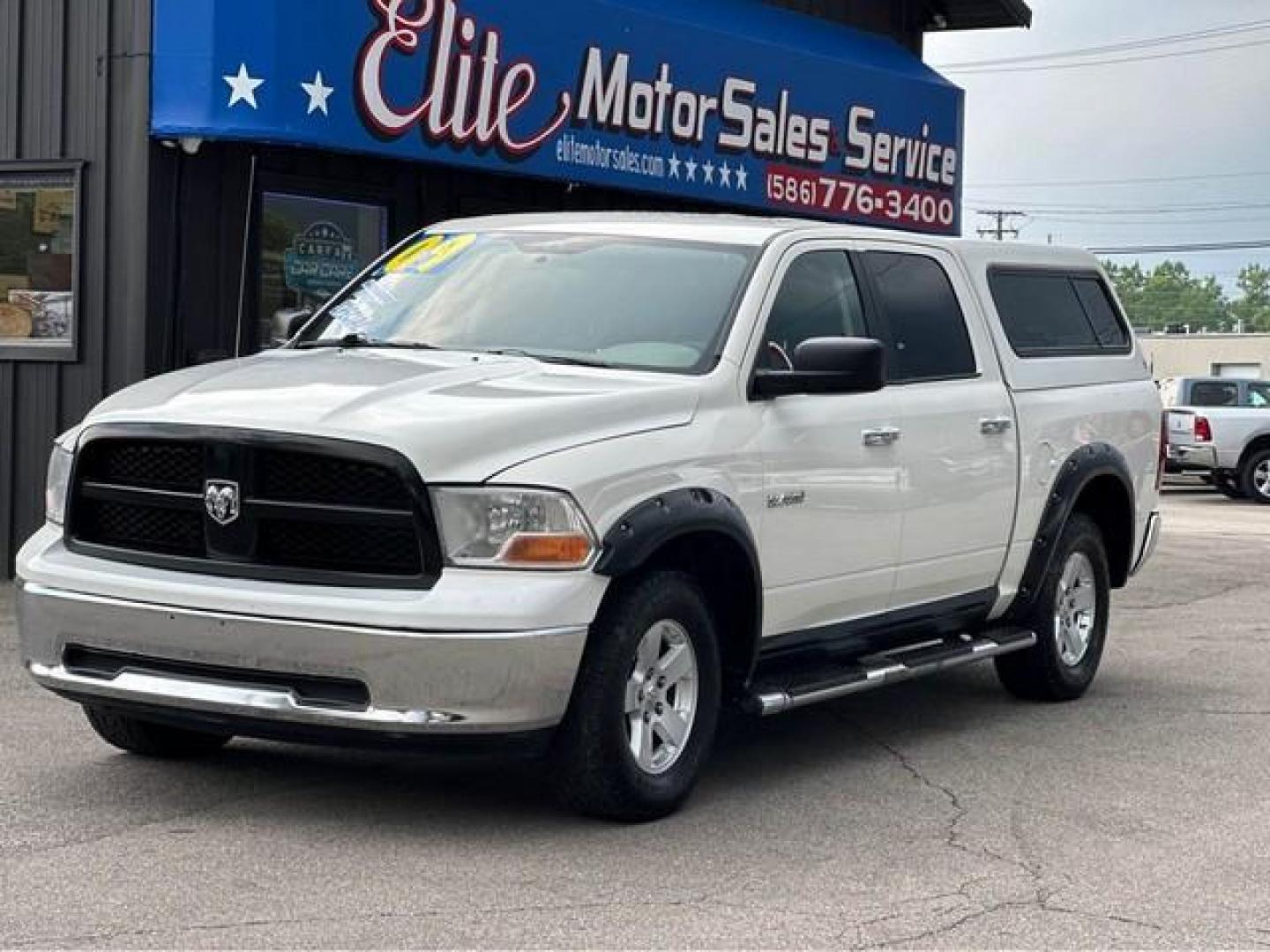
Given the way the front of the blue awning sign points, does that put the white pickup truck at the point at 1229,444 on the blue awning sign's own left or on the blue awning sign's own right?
on the blue awning sign's own left

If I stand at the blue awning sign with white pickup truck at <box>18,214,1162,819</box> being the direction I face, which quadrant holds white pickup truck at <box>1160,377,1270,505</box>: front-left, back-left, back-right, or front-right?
back-left

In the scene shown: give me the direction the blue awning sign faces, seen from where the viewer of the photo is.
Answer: facing the viewer and to the right of the viewer

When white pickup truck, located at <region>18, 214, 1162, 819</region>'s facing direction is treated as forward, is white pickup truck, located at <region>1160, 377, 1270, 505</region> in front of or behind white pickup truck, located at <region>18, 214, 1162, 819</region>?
behind

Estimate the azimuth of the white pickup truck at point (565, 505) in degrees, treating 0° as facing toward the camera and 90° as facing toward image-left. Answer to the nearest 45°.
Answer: approximately 45°

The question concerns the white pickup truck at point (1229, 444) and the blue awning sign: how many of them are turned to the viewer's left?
0

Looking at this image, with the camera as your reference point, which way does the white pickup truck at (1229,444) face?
facing away from the viewer and to the right of the viewer

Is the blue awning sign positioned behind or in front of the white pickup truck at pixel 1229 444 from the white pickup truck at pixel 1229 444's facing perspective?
behind

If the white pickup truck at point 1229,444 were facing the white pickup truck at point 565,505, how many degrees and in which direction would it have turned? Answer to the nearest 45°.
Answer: approximately 135° to its right

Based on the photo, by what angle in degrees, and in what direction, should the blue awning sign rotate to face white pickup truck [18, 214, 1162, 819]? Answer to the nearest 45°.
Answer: approximately 45° to its right
